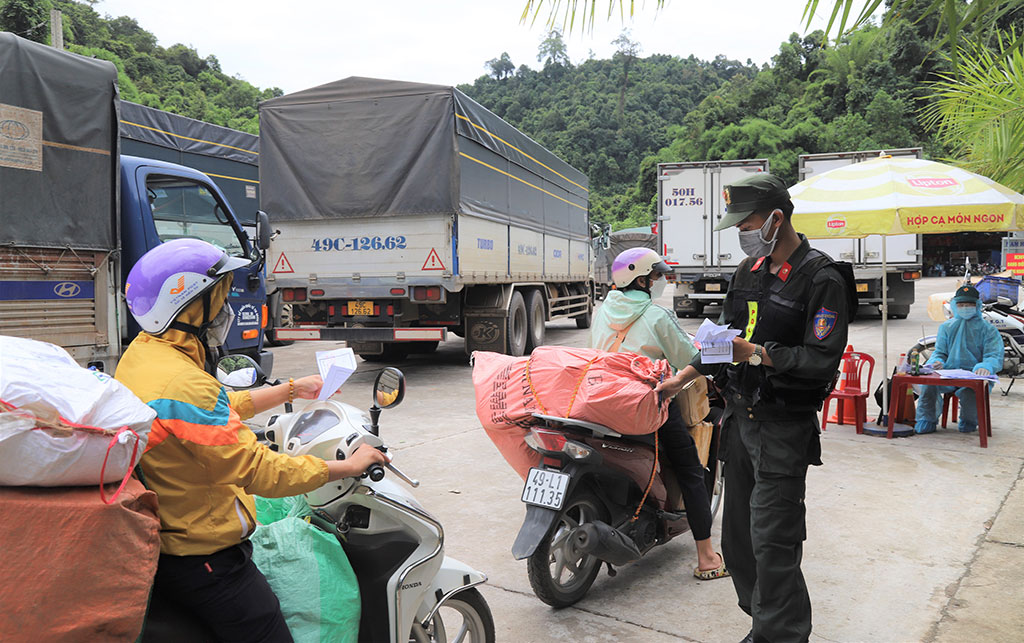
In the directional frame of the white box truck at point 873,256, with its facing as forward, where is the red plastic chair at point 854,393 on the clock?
The red plastic chair is roughly at 6 o'clock from the white box truck.

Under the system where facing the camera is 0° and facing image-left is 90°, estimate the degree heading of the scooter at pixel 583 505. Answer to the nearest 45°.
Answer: approximately 225°

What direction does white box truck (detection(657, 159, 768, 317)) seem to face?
away from the camera

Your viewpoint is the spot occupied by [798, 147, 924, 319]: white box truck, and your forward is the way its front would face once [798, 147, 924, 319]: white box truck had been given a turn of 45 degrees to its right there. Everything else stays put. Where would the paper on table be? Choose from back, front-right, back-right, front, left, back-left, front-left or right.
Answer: back-right

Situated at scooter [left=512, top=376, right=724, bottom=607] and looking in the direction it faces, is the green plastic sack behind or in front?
behind

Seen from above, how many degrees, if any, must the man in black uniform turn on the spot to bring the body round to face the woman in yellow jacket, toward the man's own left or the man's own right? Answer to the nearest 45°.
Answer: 0° — they already face them

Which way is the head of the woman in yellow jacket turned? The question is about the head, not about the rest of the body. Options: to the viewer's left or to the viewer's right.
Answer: to the viewer's right

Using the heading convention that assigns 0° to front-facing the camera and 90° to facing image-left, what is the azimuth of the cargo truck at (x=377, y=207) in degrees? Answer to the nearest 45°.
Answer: approximately 225°

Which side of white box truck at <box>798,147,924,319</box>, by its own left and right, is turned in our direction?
back

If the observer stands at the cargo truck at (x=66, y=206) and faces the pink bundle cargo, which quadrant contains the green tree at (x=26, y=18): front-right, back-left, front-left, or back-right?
back-left

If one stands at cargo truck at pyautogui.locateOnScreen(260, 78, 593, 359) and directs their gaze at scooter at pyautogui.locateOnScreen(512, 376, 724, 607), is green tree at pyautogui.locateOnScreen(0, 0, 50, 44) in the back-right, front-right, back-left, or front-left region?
back-right

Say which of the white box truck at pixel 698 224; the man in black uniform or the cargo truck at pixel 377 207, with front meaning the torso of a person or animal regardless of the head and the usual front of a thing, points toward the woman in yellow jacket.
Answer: the man in black uniform

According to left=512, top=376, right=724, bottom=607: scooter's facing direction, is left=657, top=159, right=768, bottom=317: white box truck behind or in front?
in front

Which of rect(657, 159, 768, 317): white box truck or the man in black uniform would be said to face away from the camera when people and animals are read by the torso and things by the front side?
the white box truck

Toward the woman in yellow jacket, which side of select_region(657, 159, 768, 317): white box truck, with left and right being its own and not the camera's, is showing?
back
